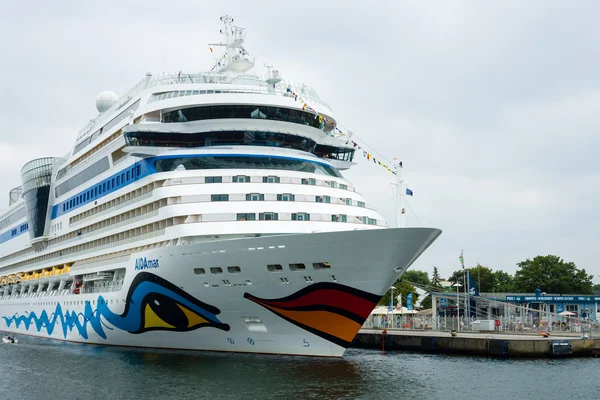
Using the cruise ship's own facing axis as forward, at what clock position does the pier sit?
The pier is roughly at 10 o'clock from the cruise ship.

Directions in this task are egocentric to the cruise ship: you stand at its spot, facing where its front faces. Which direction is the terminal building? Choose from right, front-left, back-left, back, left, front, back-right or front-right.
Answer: left

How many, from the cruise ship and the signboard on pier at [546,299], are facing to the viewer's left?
0

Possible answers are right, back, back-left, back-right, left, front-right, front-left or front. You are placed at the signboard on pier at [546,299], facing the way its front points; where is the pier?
front

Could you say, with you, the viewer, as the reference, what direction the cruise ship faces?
facing the viewer and to the right of the viewer

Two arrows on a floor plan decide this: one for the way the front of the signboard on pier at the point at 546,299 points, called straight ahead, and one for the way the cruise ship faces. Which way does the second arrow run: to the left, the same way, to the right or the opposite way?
to the left

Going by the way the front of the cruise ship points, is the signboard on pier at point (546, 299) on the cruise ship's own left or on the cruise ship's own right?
on the cruise ship's own left

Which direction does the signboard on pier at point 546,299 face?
toward the camera
